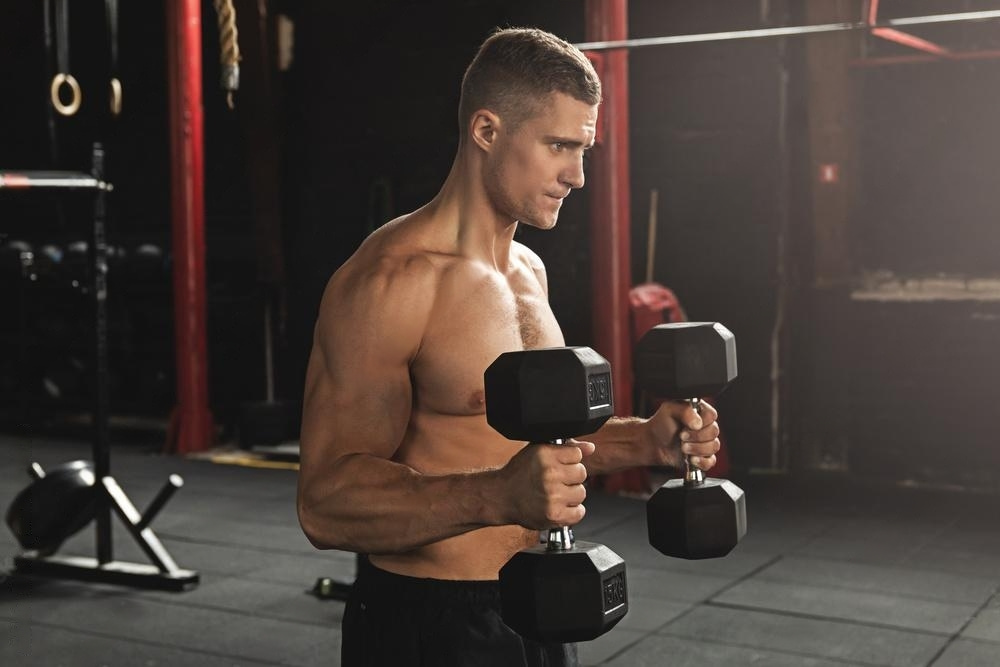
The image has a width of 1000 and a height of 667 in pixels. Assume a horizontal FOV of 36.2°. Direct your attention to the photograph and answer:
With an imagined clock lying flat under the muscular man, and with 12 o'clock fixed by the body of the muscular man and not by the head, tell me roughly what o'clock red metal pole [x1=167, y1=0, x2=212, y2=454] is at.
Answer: The red metal pole is roughly at 7 o'clock from the muscular man.

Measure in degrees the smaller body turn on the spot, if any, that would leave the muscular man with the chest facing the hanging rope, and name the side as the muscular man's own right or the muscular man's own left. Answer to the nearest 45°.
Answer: approximately 135° to the muscular man's own left

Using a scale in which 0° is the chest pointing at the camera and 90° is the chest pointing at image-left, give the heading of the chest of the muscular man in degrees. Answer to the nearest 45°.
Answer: approximately 315°

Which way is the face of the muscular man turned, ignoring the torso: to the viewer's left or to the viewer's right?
to the viewer's right

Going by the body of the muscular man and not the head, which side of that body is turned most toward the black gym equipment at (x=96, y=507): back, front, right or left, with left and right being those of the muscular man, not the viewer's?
back
